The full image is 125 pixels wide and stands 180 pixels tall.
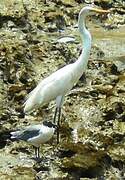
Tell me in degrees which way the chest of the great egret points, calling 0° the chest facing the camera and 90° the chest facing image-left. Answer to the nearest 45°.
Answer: approximately 270°
